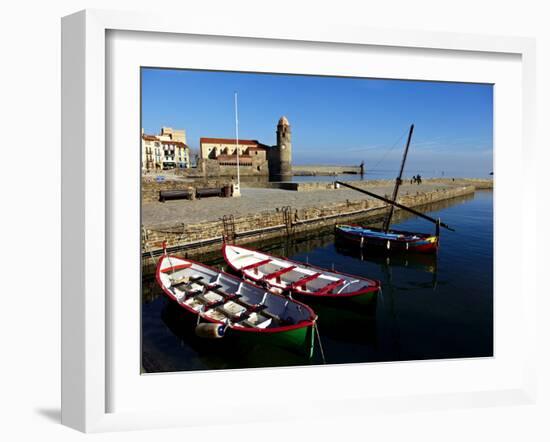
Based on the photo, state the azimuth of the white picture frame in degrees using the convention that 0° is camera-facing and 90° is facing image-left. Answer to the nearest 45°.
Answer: approximately 315°
